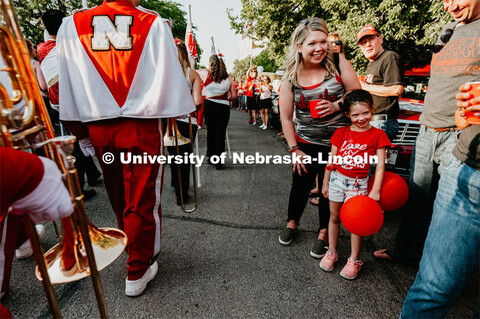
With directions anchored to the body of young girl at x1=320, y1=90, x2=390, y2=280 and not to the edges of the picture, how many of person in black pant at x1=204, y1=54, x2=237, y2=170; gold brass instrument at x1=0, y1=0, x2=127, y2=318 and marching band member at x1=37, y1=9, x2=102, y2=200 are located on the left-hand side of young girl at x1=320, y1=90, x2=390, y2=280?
0

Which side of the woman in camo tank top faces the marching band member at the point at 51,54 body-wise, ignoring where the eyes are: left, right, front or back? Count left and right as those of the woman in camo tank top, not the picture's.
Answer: right

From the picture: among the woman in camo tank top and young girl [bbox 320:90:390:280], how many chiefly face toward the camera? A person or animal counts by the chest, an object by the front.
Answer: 2

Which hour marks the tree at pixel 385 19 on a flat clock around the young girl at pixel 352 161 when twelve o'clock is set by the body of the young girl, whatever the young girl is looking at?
The tree is roughly at 6 o'clock from the young girl.

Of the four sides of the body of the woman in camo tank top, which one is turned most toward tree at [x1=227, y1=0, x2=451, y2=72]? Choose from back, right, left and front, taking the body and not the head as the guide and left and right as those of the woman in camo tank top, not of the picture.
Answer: back

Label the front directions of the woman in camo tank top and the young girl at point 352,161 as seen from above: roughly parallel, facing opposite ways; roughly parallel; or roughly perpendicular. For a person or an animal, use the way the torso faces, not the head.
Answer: roughly parallel

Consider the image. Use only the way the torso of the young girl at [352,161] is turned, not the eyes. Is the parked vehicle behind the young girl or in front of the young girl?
behind

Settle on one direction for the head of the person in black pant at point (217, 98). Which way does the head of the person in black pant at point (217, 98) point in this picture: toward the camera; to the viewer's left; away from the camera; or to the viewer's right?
away from the camera

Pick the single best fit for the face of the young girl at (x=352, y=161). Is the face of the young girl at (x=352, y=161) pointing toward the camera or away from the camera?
toward the camera

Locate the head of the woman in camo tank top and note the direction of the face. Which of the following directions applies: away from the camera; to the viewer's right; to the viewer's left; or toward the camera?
toward the camera

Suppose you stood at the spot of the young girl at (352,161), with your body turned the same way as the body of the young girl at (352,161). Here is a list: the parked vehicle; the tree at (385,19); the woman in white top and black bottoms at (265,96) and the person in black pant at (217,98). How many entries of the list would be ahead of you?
0

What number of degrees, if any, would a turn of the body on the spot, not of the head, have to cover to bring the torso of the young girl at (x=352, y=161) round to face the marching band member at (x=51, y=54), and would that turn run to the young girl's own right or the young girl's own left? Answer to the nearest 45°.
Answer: approximately 90° to the young girl's own right

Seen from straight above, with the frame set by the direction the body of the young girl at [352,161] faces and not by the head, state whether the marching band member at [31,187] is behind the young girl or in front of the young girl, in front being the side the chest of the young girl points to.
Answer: in front

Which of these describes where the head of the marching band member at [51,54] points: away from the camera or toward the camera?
away from the camera

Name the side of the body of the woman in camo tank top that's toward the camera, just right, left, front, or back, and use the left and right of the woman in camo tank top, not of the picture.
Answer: front

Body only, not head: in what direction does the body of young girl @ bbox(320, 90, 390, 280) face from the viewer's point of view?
toward the camera

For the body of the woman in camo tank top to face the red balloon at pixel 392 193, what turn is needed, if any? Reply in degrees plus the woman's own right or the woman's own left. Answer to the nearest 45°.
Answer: approximately 45° to the woman's own left

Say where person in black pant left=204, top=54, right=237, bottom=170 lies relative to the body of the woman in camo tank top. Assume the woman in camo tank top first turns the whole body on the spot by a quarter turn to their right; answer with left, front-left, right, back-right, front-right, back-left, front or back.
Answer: front-right
